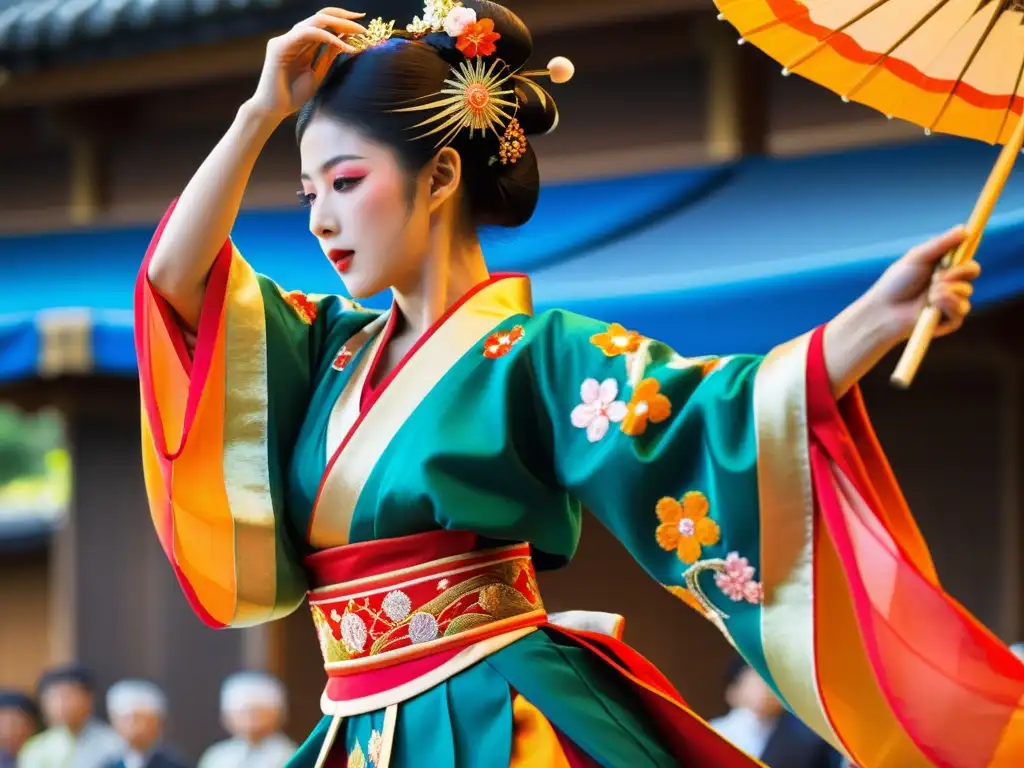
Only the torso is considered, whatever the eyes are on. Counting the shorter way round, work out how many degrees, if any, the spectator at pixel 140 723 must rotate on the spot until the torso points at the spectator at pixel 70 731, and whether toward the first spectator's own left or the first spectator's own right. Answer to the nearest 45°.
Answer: approximately 135° to the first spectator's own right

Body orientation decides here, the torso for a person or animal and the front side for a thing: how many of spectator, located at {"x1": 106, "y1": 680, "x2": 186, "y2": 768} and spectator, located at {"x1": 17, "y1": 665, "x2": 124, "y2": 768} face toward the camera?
2

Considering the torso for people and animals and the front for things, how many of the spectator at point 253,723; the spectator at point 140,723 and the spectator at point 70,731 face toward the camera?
3

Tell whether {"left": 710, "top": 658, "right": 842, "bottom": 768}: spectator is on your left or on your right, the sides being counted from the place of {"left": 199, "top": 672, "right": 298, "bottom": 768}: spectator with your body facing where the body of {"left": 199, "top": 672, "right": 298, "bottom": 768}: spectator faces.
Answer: on your left

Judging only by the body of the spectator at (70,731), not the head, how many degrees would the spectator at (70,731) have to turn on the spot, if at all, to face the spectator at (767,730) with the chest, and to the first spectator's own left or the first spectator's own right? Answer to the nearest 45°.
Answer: approximately 45° to the first spectator's own left

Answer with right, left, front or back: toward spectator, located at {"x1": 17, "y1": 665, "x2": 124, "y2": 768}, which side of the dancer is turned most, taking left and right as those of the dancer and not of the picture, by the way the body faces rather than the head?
right

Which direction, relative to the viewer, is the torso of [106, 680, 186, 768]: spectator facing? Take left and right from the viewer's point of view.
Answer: facing the viewer

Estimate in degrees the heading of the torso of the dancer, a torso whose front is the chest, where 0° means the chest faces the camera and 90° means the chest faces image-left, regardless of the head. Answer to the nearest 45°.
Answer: approximately 45°

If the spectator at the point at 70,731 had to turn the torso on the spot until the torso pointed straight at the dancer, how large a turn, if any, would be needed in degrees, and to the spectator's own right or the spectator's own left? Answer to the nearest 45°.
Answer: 0° — they already face them

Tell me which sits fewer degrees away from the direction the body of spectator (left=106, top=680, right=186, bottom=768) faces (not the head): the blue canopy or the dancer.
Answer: the dancer

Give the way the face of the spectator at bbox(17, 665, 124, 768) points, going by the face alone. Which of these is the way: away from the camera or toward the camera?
toward the camera

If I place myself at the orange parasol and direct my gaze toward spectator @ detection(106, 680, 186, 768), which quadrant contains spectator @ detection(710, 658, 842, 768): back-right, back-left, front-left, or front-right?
front-right

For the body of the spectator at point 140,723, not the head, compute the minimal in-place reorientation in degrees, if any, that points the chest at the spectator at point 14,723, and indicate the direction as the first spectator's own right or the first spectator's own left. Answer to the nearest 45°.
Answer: approximately 135° to the first spectator's own right

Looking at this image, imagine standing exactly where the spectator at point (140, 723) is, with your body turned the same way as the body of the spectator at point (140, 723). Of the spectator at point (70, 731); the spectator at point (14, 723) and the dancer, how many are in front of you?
1

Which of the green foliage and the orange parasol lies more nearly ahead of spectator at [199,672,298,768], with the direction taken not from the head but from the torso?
the orange parasol

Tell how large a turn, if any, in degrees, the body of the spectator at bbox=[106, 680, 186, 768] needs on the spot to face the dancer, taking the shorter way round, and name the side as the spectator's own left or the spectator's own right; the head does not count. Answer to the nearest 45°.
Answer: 0° — they already face them
